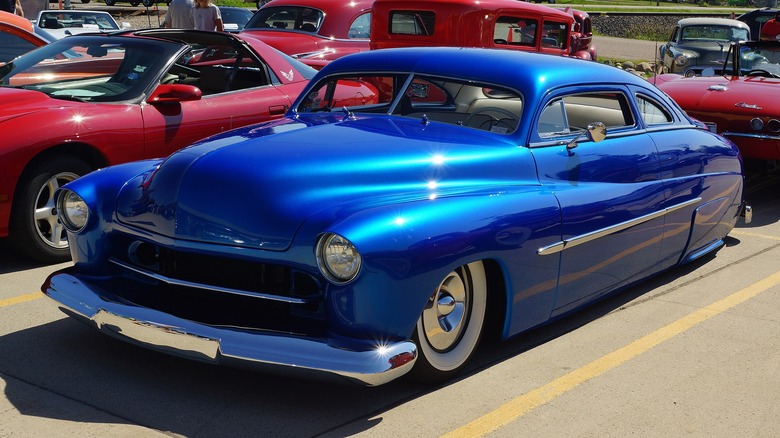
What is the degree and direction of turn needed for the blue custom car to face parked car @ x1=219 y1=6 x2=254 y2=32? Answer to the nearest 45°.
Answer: approximately 135° to its right

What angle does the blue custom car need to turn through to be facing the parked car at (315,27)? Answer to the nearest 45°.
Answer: approximately 135° to its right

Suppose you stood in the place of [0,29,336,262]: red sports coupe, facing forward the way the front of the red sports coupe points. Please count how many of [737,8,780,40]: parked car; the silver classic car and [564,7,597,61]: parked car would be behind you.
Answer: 3

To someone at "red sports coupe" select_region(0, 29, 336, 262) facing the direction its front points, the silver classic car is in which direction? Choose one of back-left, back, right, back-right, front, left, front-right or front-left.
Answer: back

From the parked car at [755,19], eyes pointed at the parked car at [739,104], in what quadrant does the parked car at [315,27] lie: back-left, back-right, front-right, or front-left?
front-right

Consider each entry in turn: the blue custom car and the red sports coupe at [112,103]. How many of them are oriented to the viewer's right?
0

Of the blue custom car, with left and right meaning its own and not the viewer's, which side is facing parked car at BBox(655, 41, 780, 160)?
back

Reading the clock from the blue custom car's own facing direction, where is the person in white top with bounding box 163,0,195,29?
The person in white top is roughly at 4 o'clock from the blue custom car.

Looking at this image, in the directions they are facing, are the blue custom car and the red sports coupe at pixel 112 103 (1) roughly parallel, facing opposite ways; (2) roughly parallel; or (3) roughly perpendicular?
roughly parallel

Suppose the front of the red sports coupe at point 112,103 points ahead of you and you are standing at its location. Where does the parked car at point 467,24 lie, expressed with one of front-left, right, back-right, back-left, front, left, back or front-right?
back
